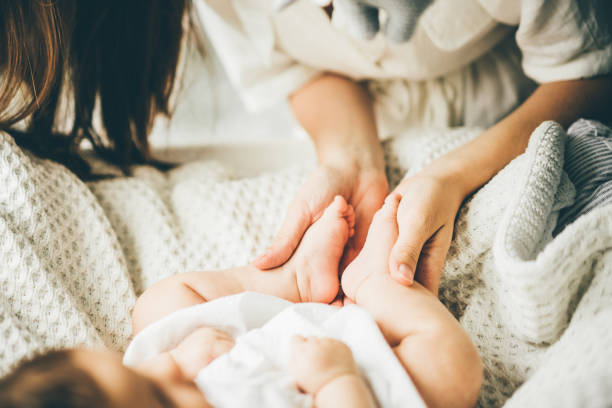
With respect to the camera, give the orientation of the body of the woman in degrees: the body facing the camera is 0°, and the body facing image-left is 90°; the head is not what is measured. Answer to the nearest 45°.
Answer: approximately 0°
